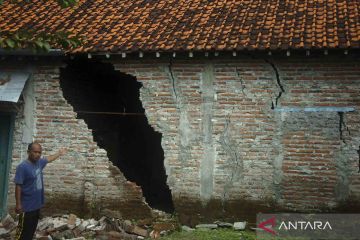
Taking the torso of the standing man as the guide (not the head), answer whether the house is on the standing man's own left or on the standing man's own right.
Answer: on the standing man's own left

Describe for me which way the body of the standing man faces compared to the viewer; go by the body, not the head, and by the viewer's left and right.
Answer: facing the viewer and to the right of the viewer
